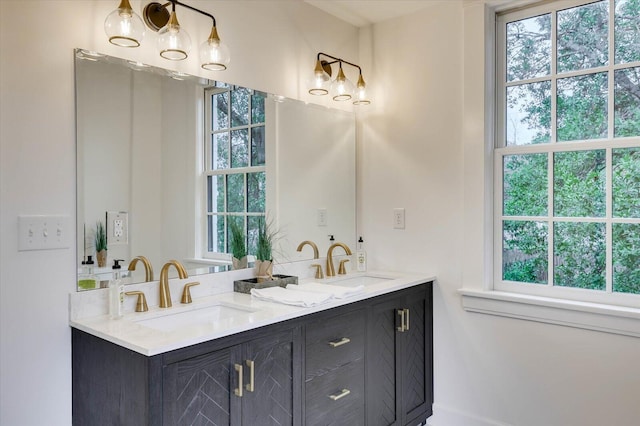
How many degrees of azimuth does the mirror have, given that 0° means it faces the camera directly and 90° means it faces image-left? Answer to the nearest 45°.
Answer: approximately 315°

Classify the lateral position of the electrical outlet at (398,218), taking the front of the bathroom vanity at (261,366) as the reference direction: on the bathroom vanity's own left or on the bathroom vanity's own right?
on the bathroom vanity's own left

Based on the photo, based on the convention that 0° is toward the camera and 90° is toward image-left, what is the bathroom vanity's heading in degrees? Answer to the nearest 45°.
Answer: approximately 315°

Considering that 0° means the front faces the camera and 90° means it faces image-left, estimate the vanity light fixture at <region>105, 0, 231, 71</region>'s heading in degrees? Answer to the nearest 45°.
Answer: approximately 315°
